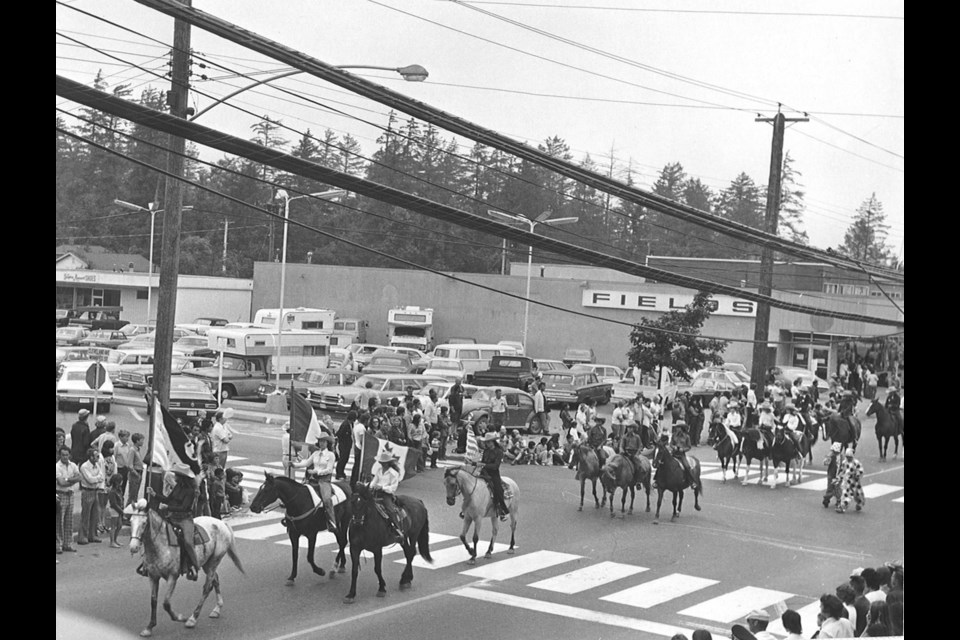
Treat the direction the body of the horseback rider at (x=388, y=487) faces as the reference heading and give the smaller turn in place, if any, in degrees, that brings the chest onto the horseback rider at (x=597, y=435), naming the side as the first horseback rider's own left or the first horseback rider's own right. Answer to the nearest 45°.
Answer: approximately 180°

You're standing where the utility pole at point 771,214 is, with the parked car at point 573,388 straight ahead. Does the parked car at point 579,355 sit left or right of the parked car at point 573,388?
right

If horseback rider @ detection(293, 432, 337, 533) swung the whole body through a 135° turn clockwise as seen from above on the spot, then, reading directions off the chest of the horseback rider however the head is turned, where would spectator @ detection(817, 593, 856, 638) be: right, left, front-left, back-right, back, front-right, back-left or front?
back-right

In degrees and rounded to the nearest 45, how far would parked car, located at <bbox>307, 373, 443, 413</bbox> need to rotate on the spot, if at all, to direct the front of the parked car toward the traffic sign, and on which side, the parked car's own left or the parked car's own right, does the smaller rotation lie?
0° — it already faces it

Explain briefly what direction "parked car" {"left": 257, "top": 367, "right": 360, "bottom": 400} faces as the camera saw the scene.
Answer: facing the viewer and to the left of the viewer

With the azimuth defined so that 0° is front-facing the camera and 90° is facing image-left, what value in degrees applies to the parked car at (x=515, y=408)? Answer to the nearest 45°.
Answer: approximately 45°

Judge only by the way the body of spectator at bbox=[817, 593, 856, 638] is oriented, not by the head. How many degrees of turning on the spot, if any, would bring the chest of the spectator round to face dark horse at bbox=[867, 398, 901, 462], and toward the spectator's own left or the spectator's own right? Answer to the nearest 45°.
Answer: approximately 45° to the spectator's own right

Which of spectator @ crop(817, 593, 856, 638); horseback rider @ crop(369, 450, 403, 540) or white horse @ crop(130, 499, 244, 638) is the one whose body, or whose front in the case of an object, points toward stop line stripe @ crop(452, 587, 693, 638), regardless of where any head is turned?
the spectator

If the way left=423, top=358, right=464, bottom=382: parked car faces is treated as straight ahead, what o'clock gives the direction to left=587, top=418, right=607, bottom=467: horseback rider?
The horseback rider is roughly at 10 o'clock from the parked car.

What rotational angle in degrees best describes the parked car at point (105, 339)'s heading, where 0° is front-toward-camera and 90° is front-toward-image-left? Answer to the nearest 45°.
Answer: approximately 45°

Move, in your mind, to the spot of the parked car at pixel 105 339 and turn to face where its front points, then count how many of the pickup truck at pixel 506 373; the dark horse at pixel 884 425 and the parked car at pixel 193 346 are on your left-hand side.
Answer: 3
